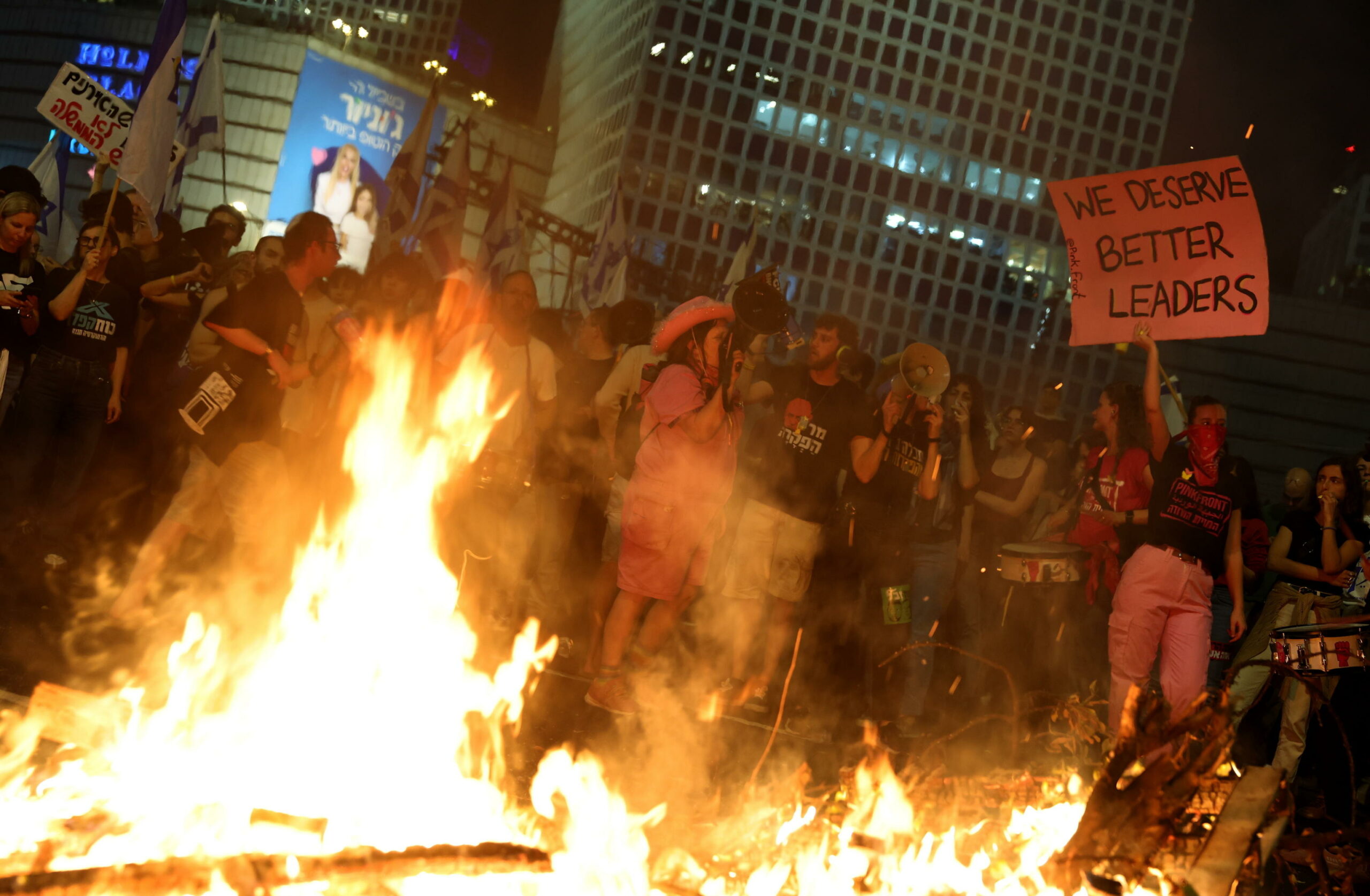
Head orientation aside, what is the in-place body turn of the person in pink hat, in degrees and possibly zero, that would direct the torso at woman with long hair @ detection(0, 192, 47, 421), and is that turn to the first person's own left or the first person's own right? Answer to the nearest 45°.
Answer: approximately 180°

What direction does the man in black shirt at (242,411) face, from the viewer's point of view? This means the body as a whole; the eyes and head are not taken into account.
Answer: to the viewer's right

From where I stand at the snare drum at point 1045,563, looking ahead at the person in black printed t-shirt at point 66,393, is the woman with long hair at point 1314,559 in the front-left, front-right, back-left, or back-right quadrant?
back-left

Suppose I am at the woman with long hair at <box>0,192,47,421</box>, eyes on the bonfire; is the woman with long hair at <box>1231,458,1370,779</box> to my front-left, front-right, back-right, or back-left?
front-left

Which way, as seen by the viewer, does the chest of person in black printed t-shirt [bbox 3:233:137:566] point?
toward the camera

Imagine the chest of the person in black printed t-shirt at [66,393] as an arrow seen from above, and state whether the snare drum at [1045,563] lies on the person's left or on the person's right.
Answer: on the person's left

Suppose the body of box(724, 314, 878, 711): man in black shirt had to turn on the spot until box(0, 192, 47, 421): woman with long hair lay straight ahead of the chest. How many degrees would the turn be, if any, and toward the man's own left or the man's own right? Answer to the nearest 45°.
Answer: approximately 45° to the man's own right

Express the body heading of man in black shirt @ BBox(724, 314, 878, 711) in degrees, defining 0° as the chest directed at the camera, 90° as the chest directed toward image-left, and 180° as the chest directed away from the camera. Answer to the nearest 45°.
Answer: approximately 45°

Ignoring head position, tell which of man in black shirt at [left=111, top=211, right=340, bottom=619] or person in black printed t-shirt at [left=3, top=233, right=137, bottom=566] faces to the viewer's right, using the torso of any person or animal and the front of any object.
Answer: the man in black shirt

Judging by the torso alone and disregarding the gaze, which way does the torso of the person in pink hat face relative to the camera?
to the viewer's right

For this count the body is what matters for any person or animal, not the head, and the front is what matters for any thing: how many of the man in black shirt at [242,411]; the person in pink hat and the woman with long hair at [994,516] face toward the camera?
1

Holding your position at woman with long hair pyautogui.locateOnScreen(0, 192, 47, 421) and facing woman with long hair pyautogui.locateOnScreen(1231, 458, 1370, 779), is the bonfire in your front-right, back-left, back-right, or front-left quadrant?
front-right

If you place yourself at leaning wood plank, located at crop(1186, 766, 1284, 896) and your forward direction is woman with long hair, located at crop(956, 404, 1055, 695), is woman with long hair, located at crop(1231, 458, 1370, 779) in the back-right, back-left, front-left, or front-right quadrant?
front-right
